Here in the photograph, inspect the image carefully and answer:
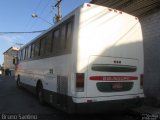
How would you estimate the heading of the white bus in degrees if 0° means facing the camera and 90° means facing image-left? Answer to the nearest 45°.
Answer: approximately 135°
